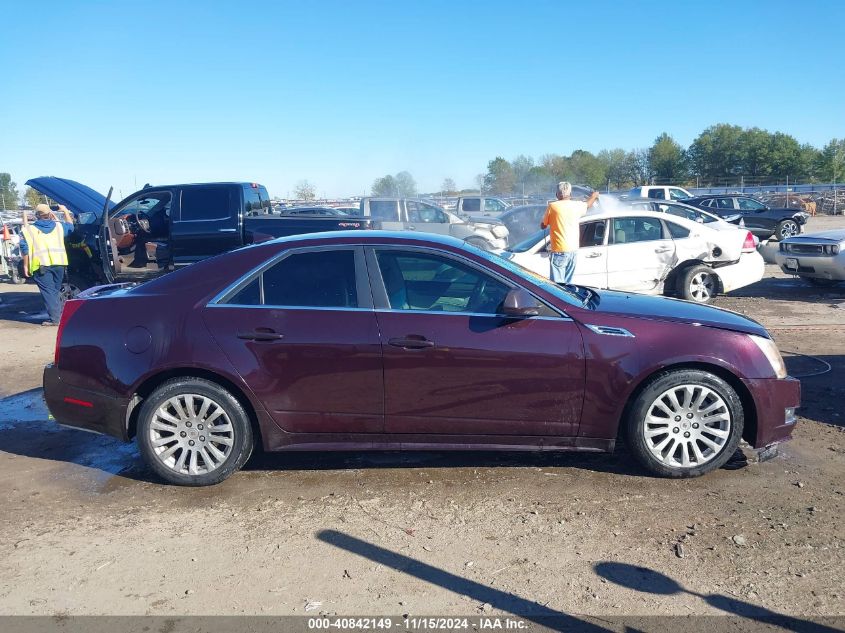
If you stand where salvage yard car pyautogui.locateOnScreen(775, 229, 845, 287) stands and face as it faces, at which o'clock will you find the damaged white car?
The damaged white car is roughly at 12 o'clock from the salvage yard car.

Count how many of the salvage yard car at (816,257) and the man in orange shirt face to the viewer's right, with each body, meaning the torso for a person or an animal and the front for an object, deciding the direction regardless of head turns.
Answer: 0

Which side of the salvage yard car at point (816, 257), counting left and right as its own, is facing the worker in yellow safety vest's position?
front

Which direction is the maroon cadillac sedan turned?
to the viewer's right

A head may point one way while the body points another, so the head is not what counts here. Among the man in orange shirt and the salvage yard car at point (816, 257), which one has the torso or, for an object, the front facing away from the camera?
the man in orange shirt

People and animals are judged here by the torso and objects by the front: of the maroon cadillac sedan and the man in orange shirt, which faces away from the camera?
the man in orange shirt

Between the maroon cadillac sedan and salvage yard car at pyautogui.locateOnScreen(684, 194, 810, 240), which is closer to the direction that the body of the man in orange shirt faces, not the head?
the salvage yard car

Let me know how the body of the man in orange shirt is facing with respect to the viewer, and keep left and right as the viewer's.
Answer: facing away from the viewer

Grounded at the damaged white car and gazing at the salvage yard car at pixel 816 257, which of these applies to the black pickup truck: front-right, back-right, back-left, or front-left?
back-left

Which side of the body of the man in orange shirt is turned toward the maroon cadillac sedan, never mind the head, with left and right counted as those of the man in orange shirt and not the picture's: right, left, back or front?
back

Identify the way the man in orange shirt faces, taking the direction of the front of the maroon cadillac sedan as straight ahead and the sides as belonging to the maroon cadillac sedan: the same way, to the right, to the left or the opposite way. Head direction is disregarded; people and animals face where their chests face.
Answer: to the left

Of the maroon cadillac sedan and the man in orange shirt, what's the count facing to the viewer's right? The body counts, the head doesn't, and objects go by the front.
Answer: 1
